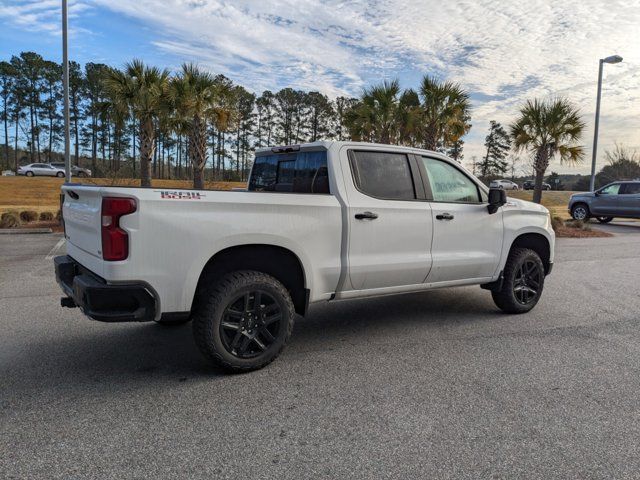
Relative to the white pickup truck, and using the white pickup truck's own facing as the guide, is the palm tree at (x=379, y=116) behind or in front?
in front

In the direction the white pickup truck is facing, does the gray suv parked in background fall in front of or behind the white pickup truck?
in front

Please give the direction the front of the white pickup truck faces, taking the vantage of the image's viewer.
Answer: facing away from the viewer and to the right of the viewer

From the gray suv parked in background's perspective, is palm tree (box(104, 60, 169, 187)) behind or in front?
in front

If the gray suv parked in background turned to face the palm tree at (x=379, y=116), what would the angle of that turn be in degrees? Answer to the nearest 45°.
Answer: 0° — it already faces it

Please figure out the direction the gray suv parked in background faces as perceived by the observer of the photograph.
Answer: facing to the left of the viewer

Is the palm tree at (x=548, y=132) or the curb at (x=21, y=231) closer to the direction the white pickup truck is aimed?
the palm tree

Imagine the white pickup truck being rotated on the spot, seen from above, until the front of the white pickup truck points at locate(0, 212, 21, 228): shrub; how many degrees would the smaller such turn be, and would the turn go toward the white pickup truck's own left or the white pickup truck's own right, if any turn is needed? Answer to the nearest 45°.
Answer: approximately 90° to the white pickup truck's own left

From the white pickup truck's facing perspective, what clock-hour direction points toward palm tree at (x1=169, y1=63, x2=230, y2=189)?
The palm tree is roughly at 10 o'clock from the white pickup truck.
